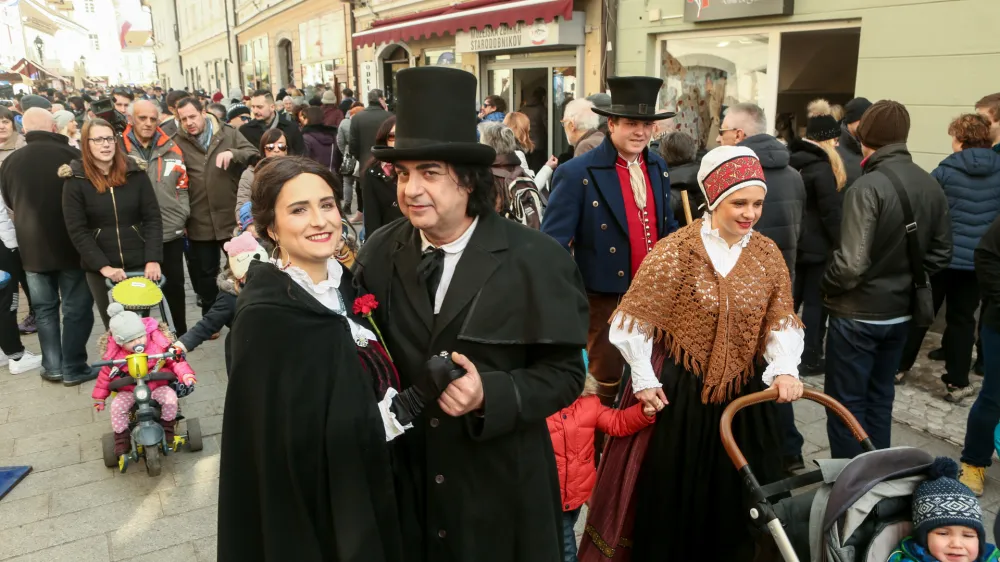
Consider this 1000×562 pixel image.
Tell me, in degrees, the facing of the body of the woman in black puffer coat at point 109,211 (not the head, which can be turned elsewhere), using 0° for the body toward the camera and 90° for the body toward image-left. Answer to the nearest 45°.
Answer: approximately 0°

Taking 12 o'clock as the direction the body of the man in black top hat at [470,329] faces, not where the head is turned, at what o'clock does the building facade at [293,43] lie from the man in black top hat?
The building facade is roughly at 4 o'clock from the man in black top hat.

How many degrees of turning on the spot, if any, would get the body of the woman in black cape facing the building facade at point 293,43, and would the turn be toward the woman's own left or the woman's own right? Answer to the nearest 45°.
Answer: approximately 135° to the woman's own left

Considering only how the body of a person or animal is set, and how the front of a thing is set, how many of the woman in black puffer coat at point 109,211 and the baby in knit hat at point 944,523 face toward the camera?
2

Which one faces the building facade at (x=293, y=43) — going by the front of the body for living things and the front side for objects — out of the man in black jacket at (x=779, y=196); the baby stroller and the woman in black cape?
the man in black jacket

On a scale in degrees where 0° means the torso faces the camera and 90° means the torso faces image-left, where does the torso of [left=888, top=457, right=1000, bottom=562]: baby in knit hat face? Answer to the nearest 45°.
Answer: approximately 0°

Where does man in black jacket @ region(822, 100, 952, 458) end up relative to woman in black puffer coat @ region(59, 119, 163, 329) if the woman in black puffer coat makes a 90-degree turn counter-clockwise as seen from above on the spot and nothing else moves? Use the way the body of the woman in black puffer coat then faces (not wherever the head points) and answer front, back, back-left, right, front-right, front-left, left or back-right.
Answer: front-right

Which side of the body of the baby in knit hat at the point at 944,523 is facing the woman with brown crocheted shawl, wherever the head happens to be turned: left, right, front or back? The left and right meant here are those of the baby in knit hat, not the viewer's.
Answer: back

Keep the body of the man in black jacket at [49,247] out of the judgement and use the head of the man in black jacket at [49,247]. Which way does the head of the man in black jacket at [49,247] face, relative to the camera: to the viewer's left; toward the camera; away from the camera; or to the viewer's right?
away from the camera

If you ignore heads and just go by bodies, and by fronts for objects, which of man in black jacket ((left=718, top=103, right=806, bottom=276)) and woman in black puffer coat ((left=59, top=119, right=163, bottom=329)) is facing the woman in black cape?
the woman in black puffer coat
